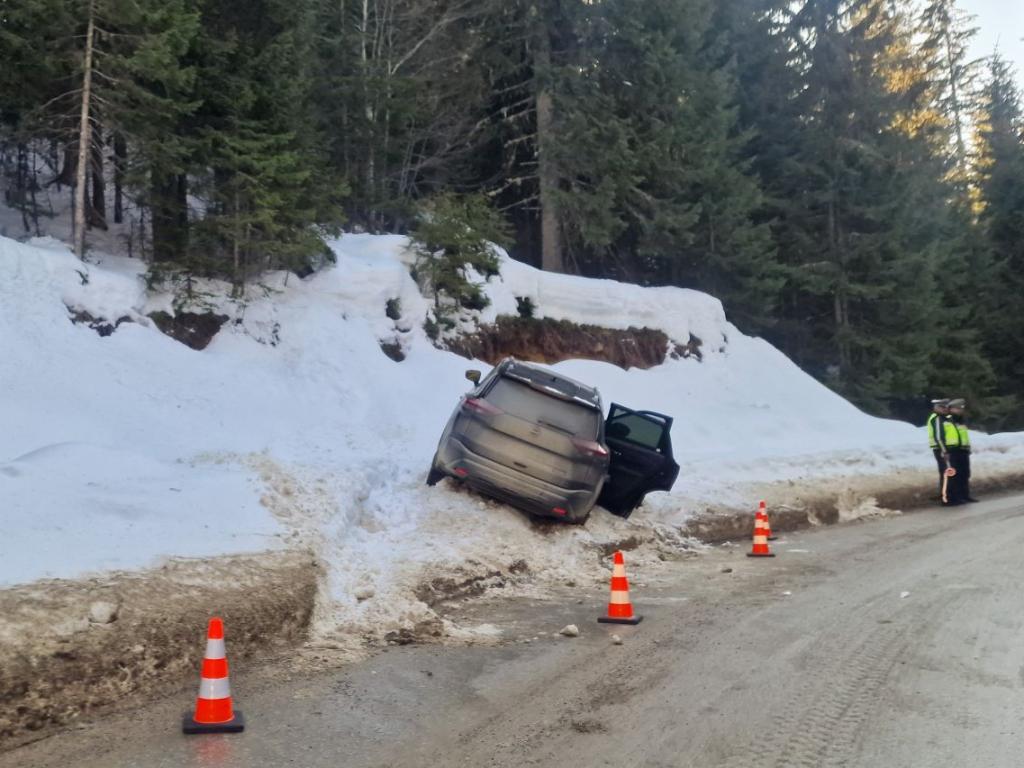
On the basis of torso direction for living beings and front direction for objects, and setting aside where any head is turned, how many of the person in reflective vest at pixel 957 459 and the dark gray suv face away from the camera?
1

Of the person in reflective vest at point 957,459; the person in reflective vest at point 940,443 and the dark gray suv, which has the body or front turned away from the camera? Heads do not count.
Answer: the dark gray suv

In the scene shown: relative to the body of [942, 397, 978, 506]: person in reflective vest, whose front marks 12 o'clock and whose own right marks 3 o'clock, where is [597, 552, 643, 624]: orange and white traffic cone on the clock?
The orange and white traffic cone is roughly at 11 o'clock from the person in reflective vest.

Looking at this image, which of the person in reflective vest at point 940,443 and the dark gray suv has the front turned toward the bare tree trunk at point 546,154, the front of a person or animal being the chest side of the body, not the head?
the dark gray suv

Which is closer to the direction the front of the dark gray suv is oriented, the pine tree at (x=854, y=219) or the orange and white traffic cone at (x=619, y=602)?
the pine tree

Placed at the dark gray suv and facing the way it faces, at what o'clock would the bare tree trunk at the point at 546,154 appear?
The bare tree trunk is roughly at 12 o'clock from the dark gray suv.

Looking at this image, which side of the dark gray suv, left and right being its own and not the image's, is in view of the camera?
back

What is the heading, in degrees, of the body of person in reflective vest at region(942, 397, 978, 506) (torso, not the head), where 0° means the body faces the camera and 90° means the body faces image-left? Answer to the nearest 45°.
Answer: approximately 45°
